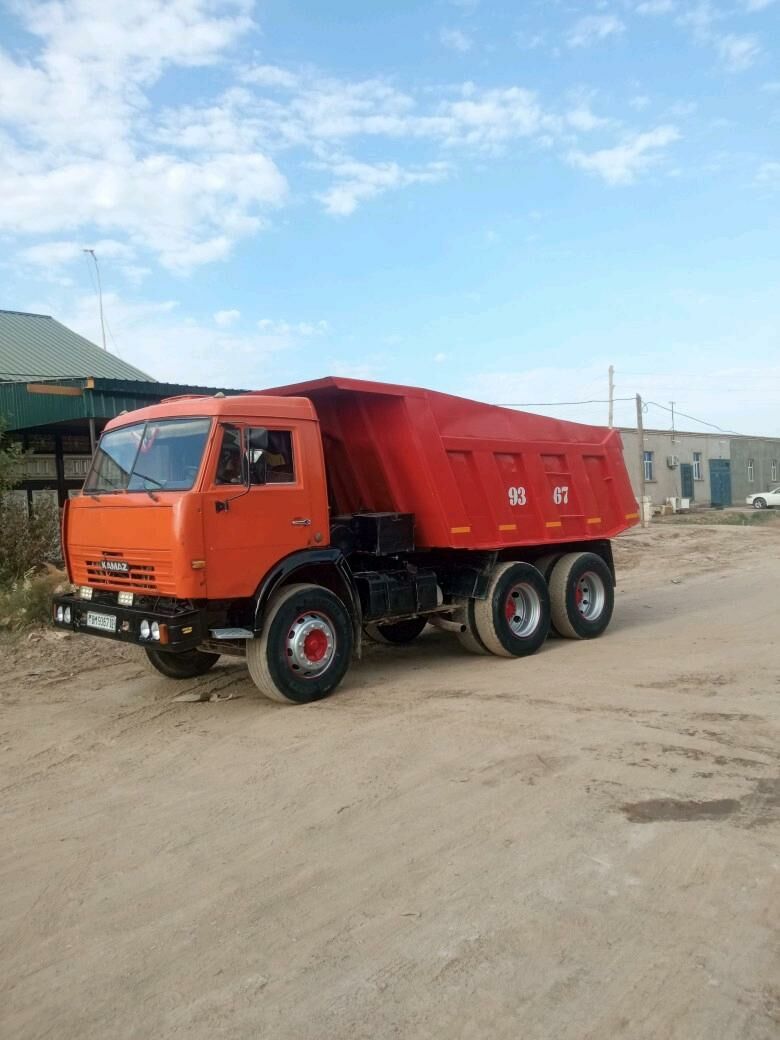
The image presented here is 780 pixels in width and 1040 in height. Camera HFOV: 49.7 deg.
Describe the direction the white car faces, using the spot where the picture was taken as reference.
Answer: facing to the left of the viewer

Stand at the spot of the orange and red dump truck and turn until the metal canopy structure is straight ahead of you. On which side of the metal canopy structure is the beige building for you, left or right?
right

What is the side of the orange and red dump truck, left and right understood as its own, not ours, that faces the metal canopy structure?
right

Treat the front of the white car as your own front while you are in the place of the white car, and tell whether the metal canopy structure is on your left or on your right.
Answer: on your left

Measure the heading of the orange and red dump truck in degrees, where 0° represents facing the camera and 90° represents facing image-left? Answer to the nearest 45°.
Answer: approximately 45°

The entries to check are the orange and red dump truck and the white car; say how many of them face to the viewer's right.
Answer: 0

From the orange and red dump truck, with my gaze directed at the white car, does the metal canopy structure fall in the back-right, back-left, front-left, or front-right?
front-left

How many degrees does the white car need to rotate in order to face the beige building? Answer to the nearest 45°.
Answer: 0° — it already faces it

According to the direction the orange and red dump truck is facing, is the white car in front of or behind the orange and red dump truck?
behind

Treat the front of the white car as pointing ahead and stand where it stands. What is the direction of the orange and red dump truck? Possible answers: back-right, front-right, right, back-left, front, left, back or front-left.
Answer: left

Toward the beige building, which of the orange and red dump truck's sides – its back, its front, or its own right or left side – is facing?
back
